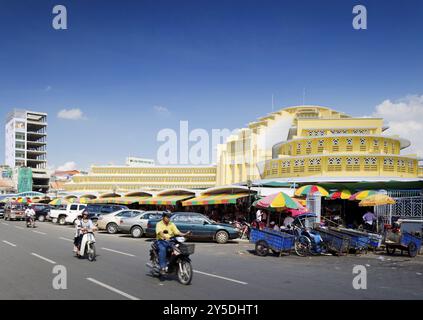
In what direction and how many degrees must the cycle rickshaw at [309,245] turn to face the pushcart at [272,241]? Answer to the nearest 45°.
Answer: approximately 45° to its right

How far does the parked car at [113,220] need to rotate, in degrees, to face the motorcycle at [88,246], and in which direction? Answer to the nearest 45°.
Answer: approximately 45° to its left

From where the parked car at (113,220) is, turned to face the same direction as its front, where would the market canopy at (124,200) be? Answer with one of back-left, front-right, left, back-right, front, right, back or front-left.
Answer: back-right

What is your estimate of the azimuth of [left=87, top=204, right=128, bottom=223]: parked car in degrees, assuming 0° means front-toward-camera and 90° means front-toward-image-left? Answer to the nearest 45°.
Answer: approximately 270°
